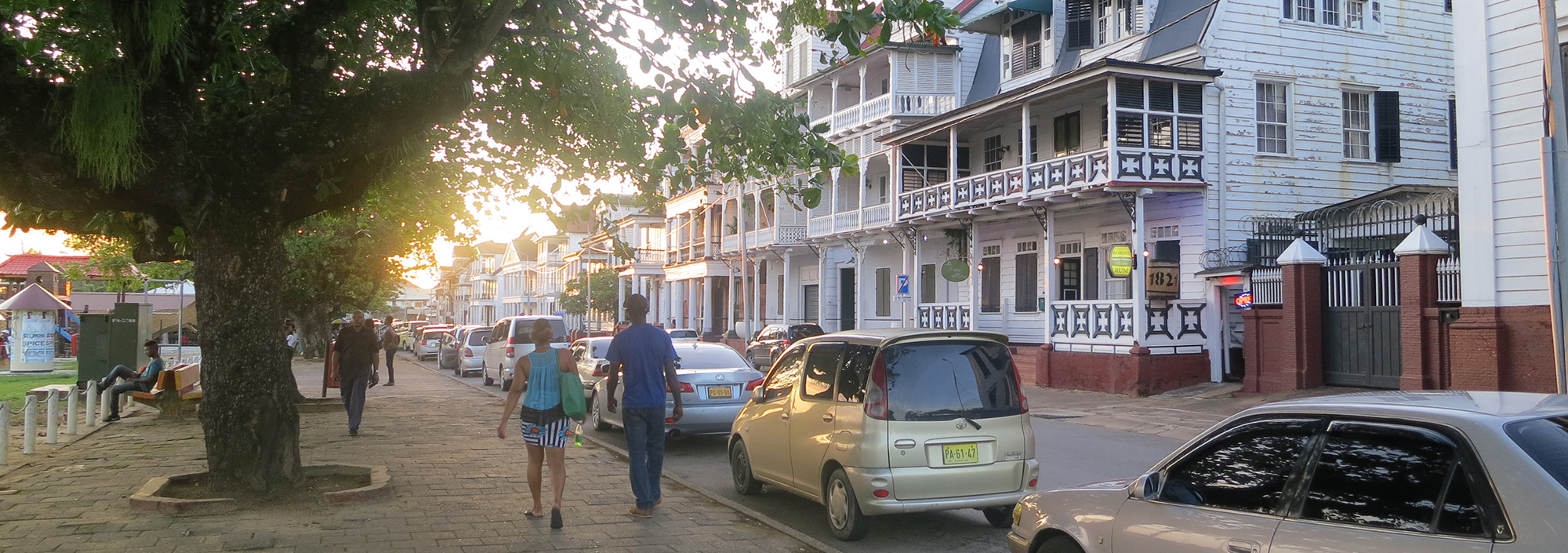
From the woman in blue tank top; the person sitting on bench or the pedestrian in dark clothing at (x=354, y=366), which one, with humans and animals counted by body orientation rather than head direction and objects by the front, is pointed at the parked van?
the woman in blue tank top

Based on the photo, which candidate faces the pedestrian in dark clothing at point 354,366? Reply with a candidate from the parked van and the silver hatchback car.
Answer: the silver hatchback car

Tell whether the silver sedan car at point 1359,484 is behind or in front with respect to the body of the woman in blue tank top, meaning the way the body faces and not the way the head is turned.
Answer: behind

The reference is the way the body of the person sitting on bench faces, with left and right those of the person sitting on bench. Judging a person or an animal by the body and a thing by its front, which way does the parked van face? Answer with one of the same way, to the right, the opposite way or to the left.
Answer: to the right

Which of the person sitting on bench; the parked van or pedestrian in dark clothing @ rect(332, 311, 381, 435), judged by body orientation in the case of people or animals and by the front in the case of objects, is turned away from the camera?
the parked van

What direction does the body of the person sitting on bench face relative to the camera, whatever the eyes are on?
to the viewer's left

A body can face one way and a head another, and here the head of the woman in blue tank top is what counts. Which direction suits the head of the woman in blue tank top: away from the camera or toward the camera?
away from the camera

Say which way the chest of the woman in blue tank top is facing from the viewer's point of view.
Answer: away from the camera

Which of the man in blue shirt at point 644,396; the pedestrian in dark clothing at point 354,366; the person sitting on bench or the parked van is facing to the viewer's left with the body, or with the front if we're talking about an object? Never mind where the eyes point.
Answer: the person sitting on bench

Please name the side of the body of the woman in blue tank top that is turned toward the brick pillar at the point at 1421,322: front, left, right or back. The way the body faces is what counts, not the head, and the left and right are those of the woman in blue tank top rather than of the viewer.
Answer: right

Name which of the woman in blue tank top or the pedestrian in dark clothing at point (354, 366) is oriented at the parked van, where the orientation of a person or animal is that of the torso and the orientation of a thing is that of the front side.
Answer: the woman in blue tank top

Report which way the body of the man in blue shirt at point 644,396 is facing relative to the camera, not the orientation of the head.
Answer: away from the camera

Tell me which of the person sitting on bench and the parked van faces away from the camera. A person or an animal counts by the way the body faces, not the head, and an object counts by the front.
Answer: the parked van

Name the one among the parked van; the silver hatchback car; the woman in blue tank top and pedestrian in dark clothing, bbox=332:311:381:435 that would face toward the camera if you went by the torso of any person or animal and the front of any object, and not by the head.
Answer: the pedestrian in dark clothing

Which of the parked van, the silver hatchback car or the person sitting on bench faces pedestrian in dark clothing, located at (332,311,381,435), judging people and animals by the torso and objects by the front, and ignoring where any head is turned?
the silver hatchback car

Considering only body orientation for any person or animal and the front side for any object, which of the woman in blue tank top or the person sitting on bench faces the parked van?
the woman in blue tank top

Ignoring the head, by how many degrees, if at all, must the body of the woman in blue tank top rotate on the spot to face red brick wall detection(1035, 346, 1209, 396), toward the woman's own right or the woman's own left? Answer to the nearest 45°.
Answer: approximately 45° to the woman's own right

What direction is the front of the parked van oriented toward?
away from the camera
